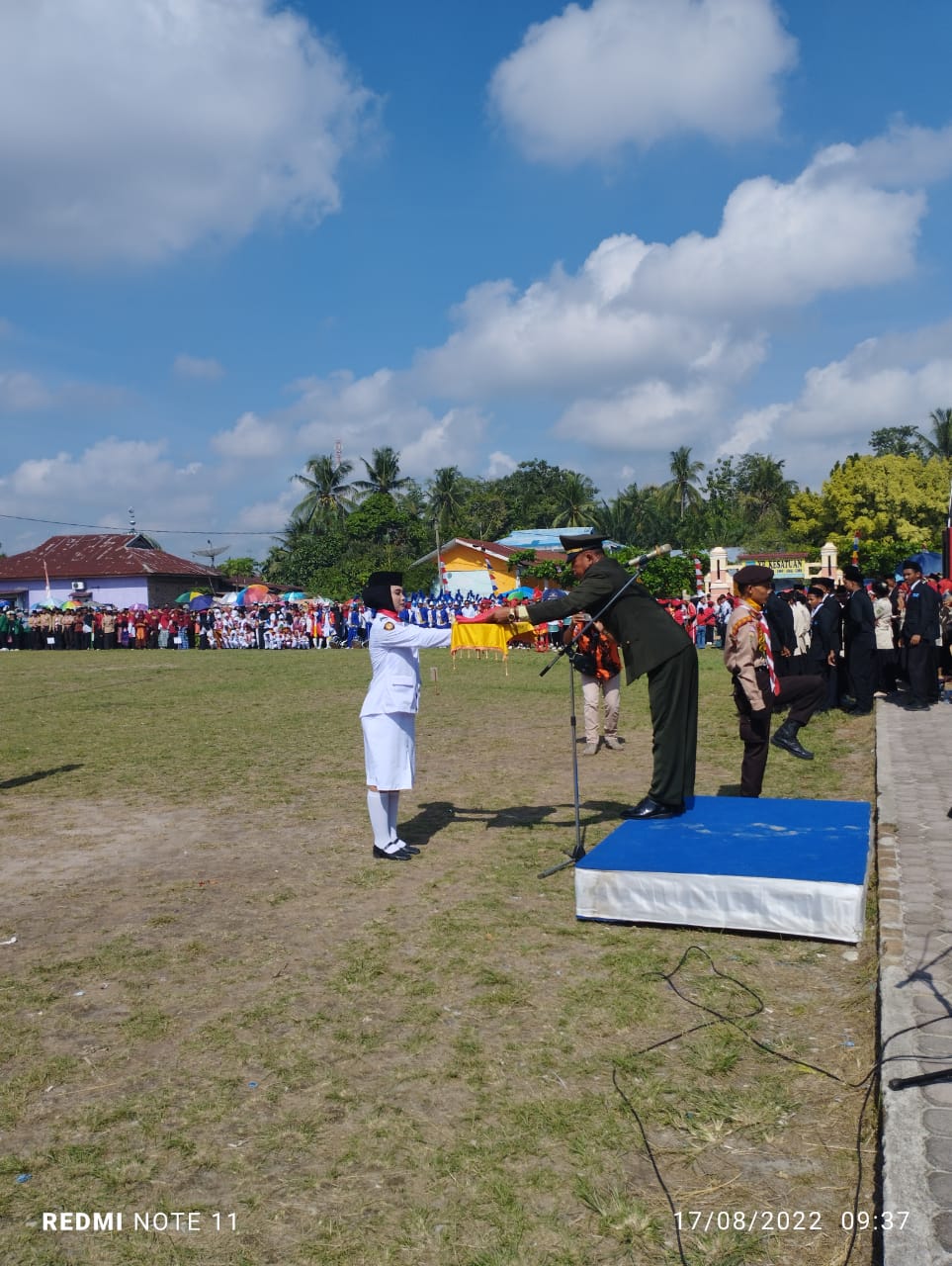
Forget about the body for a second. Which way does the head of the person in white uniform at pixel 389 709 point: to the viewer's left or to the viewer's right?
to the viewer's right

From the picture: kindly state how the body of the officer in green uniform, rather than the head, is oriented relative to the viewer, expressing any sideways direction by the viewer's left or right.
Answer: facing to the left of the viewer

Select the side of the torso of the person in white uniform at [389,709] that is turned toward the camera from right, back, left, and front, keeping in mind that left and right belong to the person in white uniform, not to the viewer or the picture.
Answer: right

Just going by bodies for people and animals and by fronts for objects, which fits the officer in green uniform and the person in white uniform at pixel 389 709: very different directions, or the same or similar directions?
very different directions
